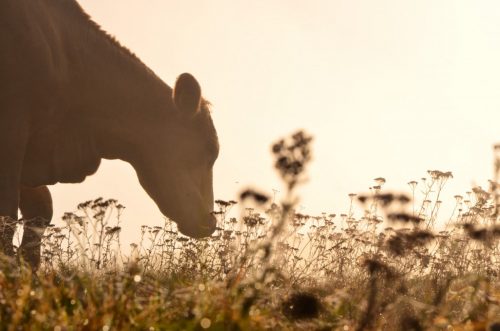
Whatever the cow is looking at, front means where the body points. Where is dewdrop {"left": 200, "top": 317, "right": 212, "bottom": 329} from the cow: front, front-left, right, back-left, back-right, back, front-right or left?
right

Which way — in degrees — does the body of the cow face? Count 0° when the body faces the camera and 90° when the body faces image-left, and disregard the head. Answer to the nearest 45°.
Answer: approximately 270°

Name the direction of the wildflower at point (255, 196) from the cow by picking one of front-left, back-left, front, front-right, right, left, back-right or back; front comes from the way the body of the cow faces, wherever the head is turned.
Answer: right

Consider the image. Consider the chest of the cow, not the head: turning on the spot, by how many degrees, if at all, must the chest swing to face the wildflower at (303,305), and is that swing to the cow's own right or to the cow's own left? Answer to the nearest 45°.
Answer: approximately 90° to the cow's own right
